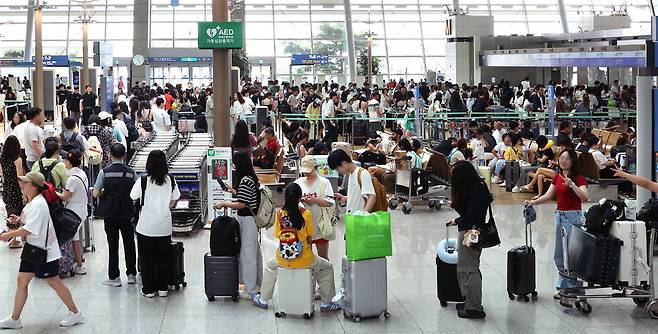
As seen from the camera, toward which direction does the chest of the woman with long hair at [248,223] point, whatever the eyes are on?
to the viewer's left

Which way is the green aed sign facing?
toward the camera

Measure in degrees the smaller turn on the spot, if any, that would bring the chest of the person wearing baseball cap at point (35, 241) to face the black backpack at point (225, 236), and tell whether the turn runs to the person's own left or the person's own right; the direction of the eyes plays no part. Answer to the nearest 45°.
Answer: approximately 135° to the person's own right

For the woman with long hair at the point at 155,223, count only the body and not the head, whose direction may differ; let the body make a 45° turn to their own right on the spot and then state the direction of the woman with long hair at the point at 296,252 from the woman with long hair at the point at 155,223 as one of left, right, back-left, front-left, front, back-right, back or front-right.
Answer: right

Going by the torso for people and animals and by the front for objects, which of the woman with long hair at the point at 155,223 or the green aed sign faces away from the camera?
the woman with long hair

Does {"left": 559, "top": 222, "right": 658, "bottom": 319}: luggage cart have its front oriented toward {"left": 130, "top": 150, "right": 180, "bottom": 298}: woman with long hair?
yes

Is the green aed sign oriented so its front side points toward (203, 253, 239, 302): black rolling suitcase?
yes

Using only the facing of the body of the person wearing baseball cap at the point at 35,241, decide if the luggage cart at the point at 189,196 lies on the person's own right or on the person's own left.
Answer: on the person's own right

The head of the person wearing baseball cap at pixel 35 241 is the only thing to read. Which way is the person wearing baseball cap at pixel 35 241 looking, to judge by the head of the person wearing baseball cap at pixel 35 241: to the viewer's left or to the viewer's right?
to the viewer's left

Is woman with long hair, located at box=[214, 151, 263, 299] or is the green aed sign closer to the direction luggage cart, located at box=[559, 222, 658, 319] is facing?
the woman with long hair

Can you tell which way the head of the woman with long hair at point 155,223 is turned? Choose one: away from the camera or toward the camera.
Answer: away from the camera
